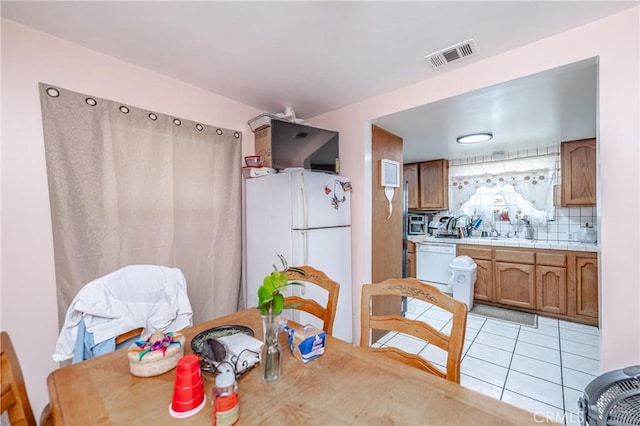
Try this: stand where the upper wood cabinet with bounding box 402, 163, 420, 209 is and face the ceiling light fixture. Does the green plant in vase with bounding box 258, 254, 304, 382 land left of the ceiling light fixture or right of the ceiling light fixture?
right

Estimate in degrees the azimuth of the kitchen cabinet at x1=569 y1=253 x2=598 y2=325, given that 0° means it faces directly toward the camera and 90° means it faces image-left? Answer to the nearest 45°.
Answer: approximately 45°

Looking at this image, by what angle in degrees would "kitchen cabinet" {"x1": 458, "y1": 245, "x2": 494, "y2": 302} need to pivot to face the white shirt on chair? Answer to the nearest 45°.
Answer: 0° — it already faces it

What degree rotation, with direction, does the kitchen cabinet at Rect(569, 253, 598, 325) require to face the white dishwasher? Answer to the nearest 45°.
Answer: approximately 45° to its right
